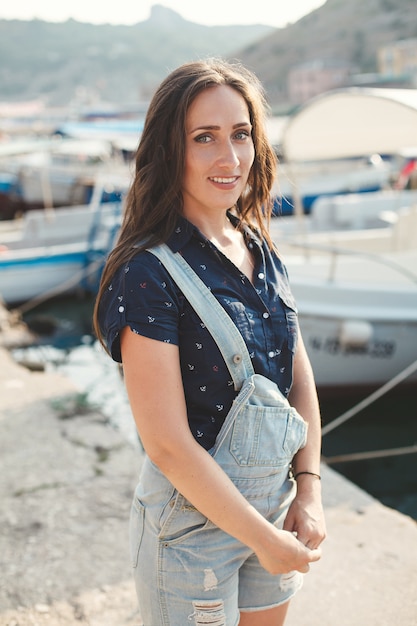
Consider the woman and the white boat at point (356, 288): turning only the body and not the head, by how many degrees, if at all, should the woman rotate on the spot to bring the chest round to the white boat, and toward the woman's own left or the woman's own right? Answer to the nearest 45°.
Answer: approximately 135° to the woman's own left

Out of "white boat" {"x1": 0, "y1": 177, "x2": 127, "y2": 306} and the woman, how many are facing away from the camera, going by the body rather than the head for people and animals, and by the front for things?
0

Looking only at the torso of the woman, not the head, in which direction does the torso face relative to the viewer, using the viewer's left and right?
facing the viewer and to the right of the viewer

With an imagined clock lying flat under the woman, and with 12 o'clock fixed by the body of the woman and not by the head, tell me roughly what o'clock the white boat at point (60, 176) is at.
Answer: The white boat is roughly at 7 o'clock from the woman.
